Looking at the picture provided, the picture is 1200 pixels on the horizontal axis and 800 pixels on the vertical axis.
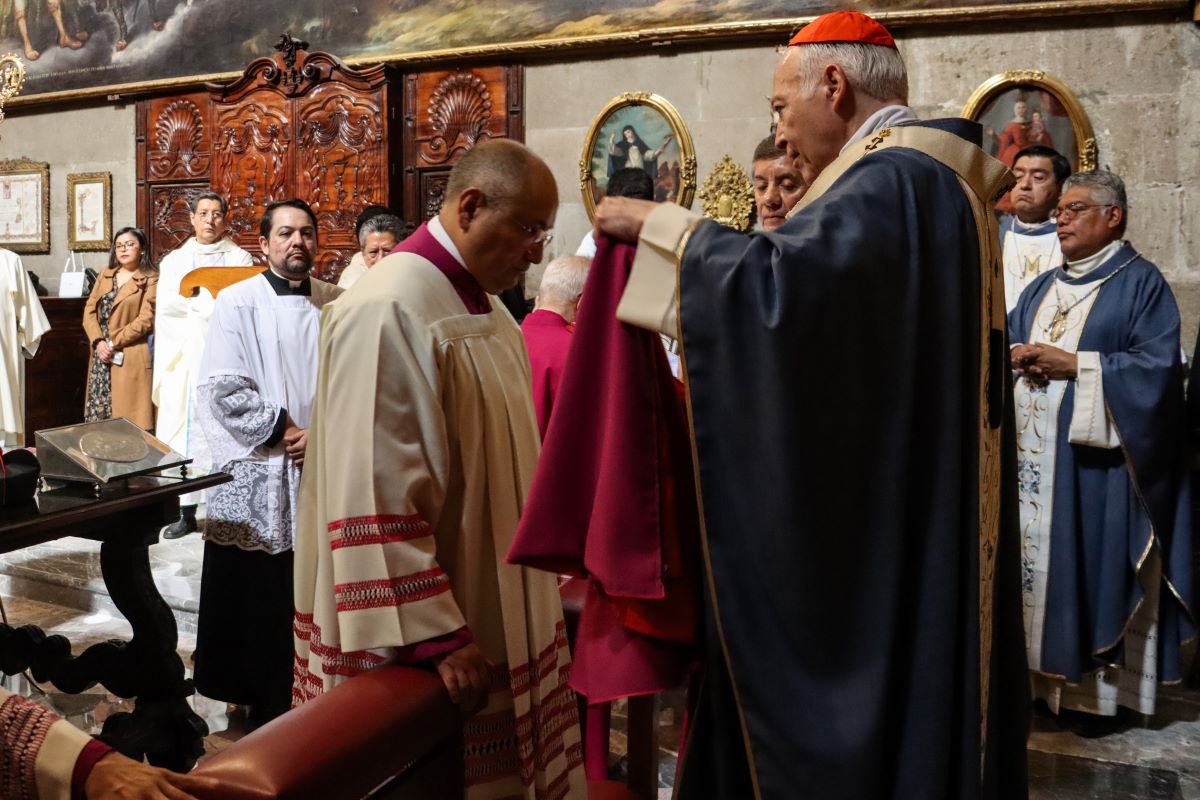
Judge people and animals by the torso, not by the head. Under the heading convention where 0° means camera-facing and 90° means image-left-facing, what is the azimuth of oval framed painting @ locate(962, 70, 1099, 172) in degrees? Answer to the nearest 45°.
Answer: approximately 0°

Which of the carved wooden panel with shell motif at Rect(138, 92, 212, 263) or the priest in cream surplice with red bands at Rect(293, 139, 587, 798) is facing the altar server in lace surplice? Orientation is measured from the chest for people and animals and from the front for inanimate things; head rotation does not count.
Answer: the carved wooden panel with shell motif

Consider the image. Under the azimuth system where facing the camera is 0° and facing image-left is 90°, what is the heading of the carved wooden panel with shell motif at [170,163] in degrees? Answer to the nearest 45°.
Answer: approximately 0°

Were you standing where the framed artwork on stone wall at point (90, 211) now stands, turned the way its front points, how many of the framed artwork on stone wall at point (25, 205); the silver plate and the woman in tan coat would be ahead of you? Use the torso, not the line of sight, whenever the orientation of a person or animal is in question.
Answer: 2

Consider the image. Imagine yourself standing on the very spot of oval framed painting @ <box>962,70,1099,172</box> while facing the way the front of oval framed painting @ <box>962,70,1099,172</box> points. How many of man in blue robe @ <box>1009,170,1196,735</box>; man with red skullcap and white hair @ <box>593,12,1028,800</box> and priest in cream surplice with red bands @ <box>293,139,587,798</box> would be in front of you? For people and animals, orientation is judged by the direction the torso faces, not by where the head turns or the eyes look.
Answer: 3

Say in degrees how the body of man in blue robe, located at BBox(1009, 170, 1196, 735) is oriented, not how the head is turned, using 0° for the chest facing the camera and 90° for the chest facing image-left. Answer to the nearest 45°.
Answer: approximately 45°
